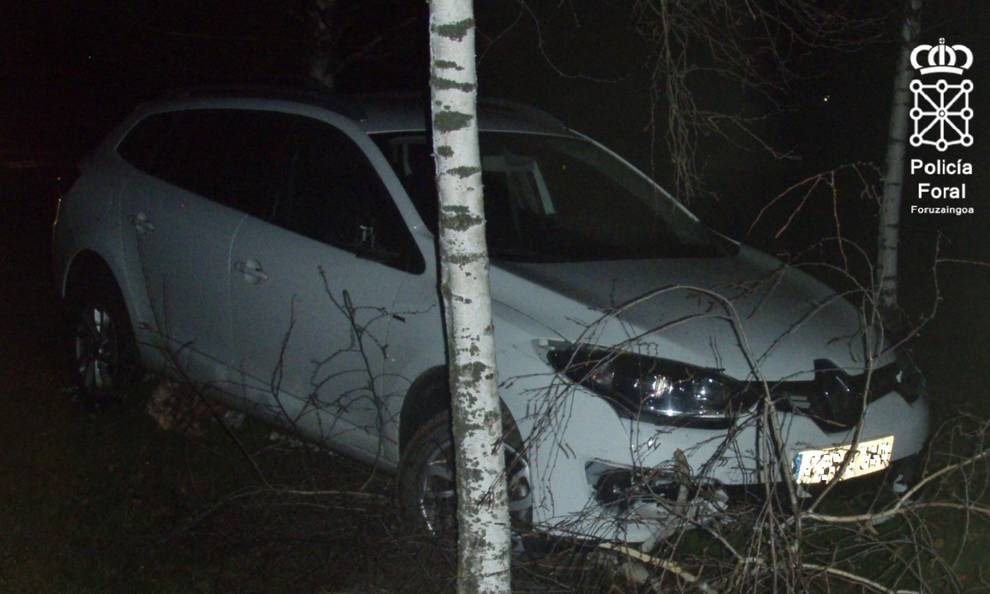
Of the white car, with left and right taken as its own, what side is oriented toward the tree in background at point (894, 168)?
left

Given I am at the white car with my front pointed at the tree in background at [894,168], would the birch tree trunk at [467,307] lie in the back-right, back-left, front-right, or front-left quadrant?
back-right

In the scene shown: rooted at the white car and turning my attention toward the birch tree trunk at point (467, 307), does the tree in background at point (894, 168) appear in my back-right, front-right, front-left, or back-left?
back-left

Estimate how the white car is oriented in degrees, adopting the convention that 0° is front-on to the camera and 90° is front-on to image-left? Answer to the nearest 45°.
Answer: approximately 315°
